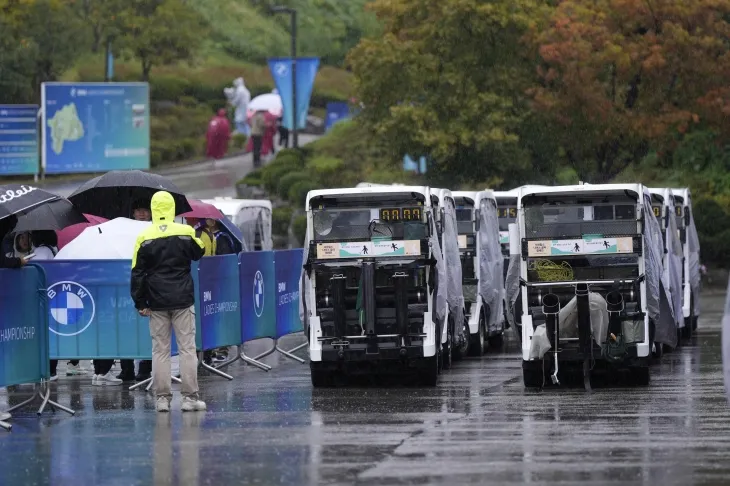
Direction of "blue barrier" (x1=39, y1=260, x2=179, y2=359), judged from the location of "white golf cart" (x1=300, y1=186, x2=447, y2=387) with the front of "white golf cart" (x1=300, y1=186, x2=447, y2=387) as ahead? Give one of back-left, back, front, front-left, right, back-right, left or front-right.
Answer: left

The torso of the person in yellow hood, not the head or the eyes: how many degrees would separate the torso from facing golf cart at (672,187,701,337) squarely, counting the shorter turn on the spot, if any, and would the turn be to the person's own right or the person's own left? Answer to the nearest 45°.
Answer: approximately 45° to the person's own right

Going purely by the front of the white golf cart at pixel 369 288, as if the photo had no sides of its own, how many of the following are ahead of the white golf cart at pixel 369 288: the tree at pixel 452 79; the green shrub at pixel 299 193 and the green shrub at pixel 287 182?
3

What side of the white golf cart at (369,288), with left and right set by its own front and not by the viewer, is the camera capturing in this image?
back

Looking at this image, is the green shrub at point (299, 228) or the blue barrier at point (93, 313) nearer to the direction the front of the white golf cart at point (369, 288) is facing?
the green shrub

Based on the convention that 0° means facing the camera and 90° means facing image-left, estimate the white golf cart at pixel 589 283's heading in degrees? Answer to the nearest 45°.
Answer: approximately 180°

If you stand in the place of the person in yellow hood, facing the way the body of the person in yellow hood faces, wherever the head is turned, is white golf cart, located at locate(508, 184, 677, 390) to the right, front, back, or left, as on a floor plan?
right

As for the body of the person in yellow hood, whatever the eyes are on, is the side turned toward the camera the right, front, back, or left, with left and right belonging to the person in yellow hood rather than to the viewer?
back

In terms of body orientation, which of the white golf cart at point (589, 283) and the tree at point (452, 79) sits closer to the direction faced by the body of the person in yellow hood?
the tree

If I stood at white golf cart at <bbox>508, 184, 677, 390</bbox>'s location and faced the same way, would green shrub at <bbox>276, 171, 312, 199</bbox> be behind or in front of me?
in front

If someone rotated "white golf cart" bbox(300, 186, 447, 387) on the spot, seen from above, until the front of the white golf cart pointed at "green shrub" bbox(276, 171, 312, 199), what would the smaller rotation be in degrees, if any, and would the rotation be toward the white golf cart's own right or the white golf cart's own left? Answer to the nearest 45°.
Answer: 0° — it already faces it

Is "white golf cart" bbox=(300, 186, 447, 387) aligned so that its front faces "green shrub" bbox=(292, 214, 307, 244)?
yes

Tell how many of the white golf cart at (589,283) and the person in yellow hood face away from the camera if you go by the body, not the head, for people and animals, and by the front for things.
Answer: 2

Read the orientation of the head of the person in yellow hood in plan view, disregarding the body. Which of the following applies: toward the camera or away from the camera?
away from the camera
